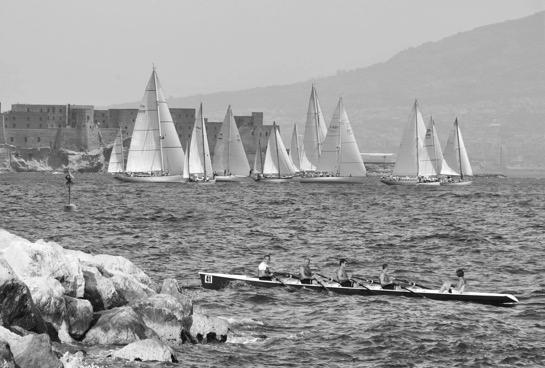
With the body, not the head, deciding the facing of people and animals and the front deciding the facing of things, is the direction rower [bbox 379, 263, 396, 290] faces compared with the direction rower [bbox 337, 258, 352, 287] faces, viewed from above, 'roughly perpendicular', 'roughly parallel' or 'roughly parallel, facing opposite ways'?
roughly parallel

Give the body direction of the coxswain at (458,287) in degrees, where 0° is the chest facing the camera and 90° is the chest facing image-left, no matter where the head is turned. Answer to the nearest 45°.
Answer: approximately 90°

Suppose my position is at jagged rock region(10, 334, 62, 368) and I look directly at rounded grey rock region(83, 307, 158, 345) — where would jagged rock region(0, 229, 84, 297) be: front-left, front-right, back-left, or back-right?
front-left

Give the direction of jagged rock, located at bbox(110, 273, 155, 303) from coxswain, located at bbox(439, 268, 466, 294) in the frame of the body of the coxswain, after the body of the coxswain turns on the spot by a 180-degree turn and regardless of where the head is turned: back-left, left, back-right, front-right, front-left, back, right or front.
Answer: back-right

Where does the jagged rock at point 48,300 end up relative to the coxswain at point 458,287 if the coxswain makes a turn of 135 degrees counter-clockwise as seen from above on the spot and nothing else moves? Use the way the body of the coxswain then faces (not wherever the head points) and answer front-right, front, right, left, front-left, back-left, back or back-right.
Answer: right

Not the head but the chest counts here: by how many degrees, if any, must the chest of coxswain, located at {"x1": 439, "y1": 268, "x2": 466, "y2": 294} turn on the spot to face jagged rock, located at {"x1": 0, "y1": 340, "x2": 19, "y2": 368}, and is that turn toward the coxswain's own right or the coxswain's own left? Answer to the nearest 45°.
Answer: approximately 45° to the coxswain's own left
